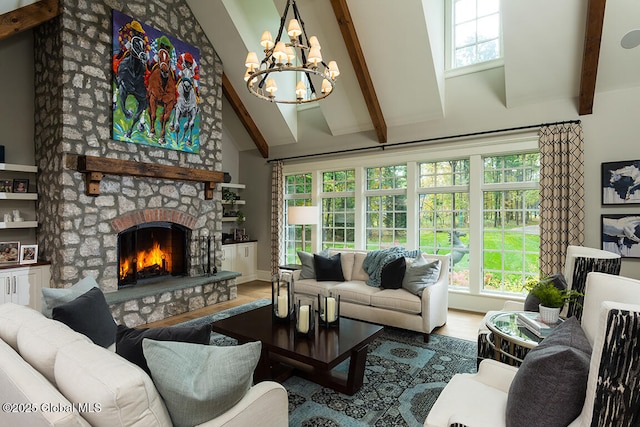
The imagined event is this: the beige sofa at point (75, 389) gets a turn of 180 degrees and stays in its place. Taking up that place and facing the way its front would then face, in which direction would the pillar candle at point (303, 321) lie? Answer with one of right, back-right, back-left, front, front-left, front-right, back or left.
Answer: back

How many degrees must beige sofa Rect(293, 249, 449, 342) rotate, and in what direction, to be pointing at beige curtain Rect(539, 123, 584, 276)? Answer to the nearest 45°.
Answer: approximately 135° to its left

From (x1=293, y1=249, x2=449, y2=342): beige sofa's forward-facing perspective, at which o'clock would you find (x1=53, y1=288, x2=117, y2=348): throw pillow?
The throw pillow is roughly at 12 o'clock from the beige sofa.

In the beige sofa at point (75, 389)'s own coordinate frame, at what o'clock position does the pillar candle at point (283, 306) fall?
The pillar candle is roughly at 12 o'clock from the beige sofa.

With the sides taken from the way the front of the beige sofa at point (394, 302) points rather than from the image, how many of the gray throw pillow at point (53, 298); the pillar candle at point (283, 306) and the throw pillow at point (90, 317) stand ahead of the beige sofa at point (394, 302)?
3

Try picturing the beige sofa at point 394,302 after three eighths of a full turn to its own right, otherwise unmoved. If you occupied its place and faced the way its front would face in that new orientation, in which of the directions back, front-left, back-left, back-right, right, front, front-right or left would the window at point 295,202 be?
front-left

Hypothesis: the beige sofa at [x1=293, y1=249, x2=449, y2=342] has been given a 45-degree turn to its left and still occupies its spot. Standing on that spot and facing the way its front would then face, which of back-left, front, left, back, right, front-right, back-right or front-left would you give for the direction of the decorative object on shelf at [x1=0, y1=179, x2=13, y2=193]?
right

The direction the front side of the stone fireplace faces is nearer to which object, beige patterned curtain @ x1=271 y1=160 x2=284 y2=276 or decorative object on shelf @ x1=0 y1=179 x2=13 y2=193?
the beige patterned curtain

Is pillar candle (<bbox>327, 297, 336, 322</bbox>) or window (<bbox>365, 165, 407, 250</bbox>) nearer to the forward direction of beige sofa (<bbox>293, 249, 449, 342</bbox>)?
the pillar candle

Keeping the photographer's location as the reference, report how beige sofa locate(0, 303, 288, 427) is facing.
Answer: facing away from the viewer and to the right of the viewer

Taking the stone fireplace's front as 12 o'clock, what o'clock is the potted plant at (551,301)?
The potted plant is roughly at 12 o'clock from the stone fireplace.

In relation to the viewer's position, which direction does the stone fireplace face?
facing the viewer and to the right of the viewer

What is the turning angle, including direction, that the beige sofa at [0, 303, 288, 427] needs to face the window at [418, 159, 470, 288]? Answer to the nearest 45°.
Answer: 0° — it already faces it

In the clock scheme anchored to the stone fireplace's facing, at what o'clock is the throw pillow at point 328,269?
The throw pillow is roughly at 11 o'clock from the stone fireplace.

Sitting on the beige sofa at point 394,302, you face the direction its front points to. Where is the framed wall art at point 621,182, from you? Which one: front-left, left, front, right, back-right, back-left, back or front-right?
back-left

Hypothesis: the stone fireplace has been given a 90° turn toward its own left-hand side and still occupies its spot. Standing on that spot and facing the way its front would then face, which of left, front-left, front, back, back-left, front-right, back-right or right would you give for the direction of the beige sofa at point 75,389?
back-right

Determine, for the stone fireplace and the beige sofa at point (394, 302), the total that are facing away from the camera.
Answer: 0

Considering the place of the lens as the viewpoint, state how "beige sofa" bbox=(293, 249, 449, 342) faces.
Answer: facing the viewer and to the left of the viewer

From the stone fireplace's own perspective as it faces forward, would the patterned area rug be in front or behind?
in front

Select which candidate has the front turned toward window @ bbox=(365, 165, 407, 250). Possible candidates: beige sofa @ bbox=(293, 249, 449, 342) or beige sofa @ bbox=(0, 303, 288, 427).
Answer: beige sofa @ bbox=(0, 303, 288, 427)

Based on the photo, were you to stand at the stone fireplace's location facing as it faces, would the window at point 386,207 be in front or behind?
in front
